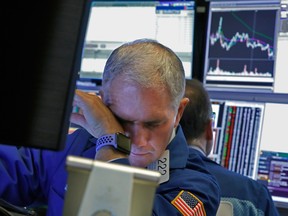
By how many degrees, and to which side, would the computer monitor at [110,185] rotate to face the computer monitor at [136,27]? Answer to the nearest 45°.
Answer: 0° — it already faces it

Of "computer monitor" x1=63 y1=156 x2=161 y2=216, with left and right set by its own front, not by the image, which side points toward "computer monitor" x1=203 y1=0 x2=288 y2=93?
front

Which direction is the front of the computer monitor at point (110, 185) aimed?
away from the camera

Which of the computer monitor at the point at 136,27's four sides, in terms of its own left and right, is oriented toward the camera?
front

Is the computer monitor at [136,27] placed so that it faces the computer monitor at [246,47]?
no

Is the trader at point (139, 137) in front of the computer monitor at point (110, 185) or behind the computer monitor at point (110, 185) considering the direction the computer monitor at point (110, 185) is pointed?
in front

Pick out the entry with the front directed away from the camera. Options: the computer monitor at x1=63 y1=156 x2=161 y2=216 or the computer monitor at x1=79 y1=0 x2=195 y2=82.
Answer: the computer monitor at x1=63 y1=156 x2=161 y2=216

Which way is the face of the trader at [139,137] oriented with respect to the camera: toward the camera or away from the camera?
toward the camera

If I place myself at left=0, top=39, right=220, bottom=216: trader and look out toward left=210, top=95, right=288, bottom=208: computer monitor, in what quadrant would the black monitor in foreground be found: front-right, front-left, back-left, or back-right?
back-right

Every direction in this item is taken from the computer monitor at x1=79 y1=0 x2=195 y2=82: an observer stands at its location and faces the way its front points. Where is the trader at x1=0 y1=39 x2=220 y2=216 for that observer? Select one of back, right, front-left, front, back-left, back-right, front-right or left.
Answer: front

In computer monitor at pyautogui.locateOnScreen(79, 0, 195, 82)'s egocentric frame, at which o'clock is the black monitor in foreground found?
The black monitor in foreground is roughly at 12 o'clock from the computer monitor.

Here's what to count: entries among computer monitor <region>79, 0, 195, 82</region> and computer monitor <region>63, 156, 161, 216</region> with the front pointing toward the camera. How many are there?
1

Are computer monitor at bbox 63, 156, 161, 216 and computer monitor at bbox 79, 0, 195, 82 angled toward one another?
yes

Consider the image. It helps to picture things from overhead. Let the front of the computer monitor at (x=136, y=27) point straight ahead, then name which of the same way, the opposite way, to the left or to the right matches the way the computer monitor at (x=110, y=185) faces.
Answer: the opposite way

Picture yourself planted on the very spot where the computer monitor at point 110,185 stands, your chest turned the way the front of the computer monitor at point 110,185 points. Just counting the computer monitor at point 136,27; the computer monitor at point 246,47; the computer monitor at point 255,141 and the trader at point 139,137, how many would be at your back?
0

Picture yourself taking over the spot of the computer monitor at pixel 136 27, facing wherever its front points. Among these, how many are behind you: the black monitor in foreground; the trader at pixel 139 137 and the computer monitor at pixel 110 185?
0

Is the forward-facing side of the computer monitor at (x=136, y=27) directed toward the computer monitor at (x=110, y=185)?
yes
